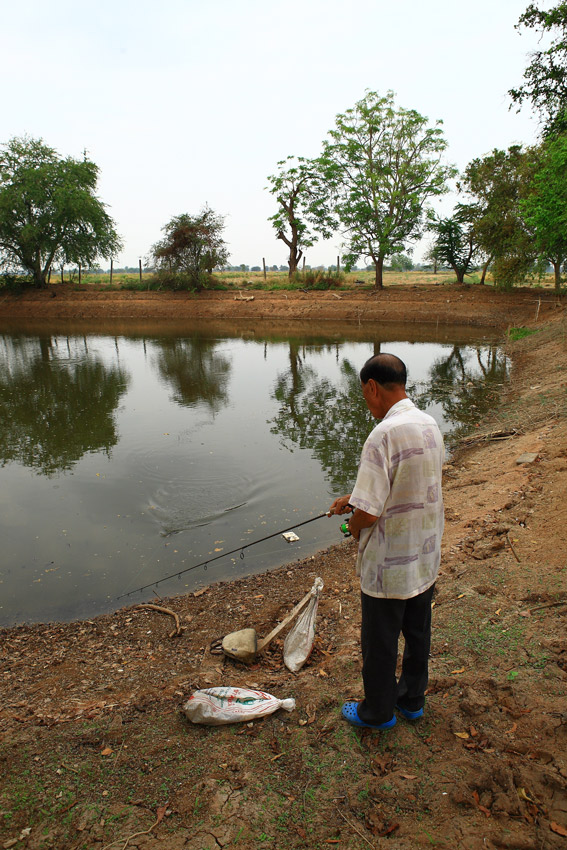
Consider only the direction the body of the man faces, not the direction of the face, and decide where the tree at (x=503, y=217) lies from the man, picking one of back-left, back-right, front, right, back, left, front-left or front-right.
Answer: front-right

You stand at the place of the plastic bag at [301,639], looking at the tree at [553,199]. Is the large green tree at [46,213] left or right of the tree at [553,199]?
left

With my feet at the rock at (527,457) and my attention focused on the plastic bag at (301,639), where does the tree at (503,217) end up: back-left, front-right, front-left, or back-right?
back-right

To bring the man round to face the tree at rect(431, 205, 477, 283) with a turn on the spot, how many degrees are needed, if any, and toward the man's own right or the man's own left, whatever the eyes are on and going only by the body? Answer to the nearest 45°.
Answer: approximately 45° to the man's own right

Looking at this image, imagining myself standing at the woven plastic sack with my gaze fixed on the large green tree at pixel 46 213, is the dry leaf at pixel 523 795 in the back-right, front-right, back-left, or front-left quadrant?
back-right

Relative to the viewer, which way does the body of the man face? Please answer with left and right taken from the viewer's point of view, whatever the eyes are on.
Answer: facing away from the viewer and to the left of the viewer

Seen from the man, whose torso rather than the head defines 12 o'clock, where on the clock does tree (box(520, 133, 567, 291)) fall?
The tree is roughly at 2 o'clock from the man.

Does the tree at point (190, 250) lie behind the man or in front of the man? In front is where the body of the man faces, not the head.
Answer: in front

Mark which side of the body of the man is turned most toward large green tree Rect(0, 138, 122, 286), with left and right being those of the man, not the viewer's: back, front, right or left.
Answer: front

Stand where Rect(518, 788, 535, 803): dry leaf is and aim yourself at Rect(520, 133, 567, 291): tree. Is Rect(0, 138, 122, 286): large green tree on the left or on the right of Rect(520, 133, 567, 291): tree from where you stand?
left
